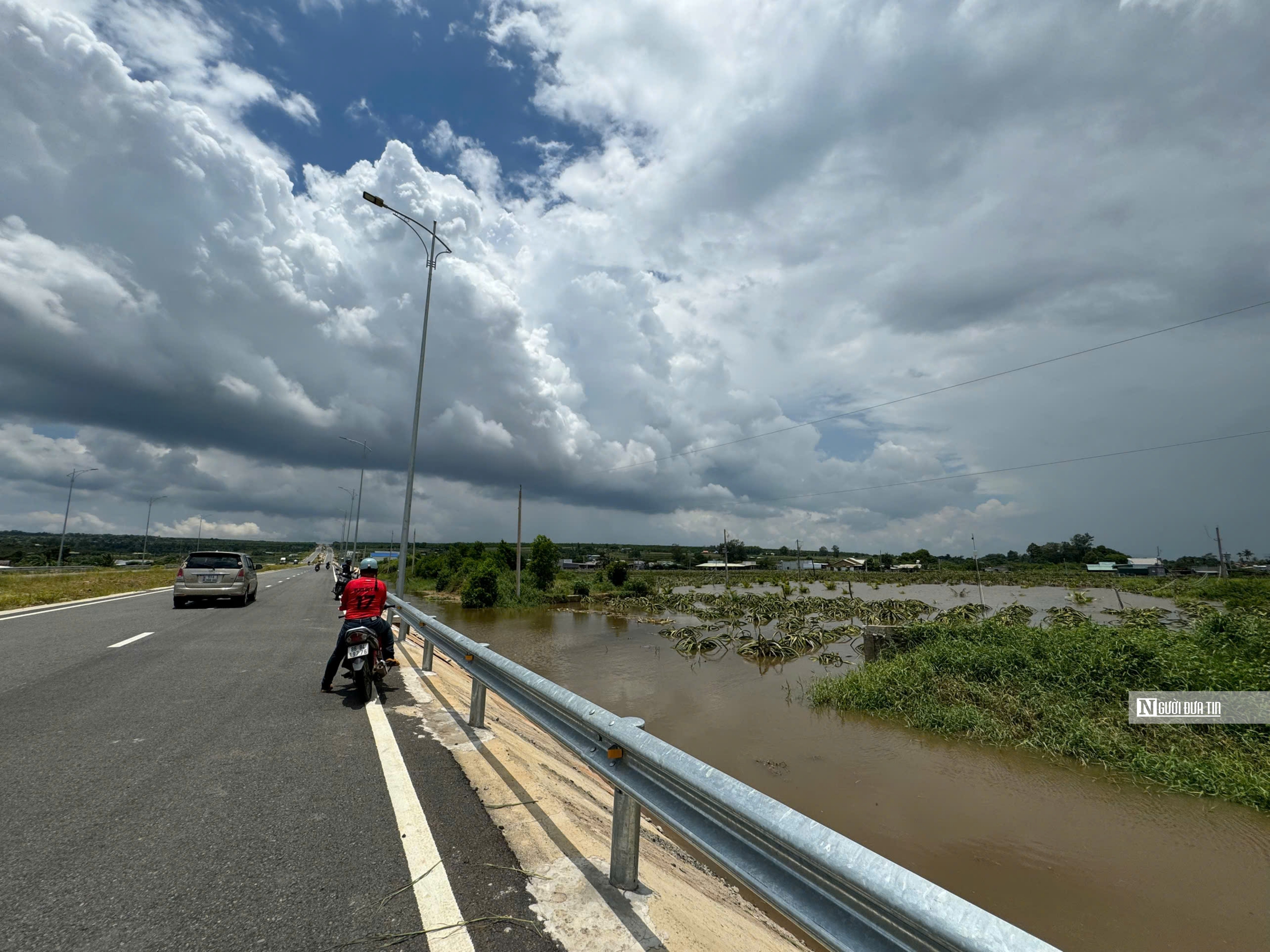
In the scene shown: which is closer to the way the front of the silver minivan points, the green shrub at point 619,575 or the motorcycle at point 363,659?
the green shrub

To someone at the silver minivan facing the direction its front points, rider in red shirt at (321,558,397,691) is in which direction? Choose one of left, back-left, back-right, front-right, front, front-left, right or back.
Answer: back

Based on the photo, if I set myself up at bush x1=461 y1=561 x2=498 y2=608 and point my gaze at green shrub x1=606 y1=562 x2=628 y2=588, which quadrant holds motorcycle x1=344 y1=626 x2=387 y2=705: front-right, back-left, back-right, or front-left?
back-right

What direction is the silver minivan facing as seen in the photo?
away from the camera

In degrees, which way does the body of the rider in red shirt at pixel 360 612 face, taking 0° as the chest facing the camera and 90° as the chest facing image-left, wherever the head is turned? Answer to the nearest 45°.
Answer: approximately 180°

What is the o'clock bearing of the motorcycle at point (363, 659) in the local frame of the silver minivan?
The motorcycle is roughly at 6 o'clock from the silver minivan.

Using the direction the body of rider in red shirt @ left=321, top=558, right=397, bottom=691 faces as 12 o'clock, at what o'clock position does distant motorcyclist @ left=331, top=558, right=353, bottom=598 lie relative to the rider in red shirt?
The distant motorcyclist is roughly at 12 o'clock from the rider in red shirt.

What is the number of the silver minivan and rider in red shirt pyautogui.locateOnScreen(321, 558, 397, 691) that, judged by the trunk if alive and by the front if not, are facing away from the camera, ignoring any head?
2
